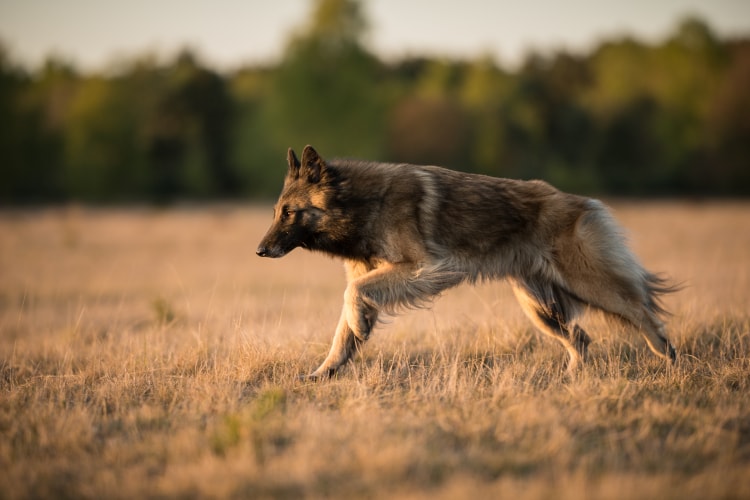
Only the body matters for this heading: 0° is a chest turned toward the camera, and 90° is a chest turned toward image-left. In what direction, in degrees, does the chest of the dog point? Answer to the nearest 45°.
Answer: approximately 90°

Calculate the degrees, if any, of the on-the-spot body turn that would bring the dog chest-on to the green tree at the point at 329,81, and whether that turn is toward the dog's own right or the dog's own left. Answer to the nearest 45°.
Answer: approximately 90° to the dog's own right
